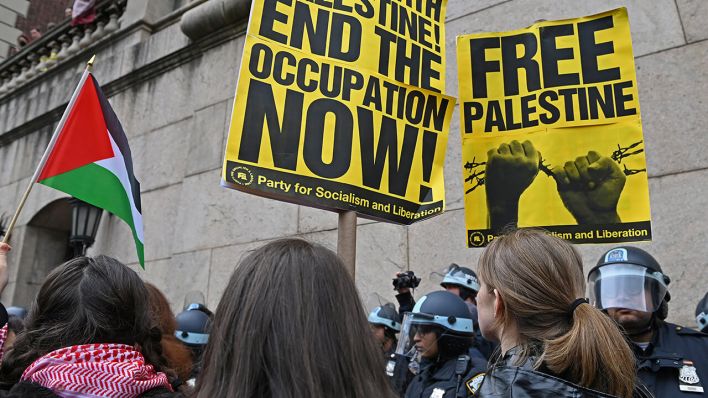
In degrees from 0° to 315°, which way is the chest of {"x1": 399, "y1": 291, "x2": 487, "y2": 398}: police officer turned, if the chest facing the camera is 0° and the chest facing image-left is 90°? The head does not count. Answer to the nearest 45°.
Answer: approximately 45°

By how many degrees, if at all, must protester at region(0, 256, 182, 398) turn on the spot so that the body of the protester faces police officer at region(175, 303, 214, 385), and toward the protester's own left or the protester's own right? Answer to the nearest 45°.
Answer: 0° — they already face them

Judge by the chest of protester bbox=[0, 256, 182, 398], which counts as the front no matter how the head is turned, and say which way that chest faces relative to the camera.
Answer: away from the camera

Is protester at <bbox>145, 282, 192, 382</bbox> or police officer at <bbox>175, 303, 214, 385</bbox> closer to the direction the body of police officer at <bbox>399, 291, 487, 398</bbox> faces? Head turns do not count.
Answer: the protester

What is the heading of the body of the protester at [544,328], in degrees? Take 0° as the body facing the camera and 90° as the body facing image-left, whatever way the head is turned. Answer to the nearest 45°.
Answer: approximately 135°

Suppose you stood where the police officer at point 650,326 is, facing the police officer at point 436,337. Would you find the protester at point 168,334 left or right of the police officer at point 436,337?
left

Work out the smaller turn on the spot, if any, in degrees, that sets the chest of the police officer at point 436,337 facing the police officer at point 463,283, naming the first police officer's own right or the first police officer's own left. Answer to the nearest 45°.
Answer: approximately 135° to the first police officer's own right

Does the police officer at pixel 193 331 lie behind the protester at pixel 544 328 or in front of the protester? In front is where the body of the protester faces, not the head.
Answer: in front

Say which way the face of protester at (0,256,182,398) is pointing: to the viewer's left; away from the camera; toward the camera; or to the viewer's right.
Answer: away from the camera

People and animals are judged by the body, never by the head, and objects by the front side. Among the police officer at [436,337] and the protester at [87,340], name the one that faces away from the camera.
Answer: the protester

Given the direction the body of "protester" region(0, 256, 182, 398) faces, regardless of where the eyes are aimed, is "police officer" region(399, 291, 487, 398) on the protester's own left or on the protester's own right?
on the protester's own right

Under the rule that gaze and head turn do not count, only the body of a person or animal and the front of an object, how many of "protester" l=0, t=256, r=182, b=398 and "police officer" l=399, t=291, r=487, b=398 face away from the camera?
1

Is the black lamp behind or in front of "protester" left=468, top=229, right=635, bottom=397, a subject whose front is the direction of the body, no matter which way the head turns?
in front
